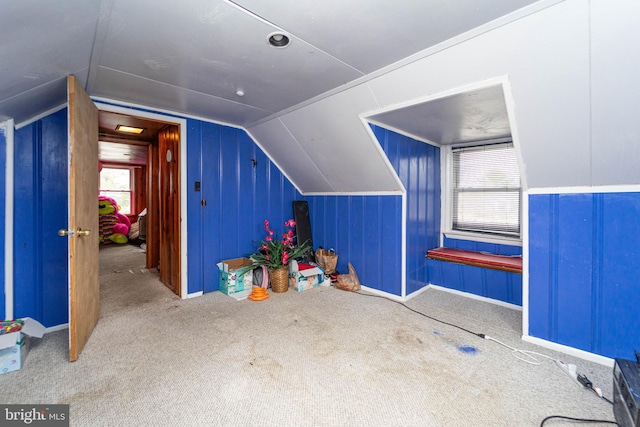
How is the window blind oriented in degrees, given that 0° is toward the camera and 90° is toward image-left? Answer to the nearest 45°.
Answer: approximately 45°

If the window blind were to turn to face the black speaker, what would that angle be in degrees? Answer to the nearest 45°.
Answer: approximately 45° to its right
